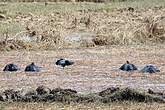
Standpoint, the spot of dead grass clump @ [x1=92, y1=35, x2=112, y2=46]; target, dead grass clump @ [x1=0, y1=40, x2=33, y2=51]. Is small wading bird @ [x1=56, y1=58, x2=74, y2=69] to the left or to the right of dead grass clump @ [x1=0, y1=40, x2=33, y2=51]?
left
